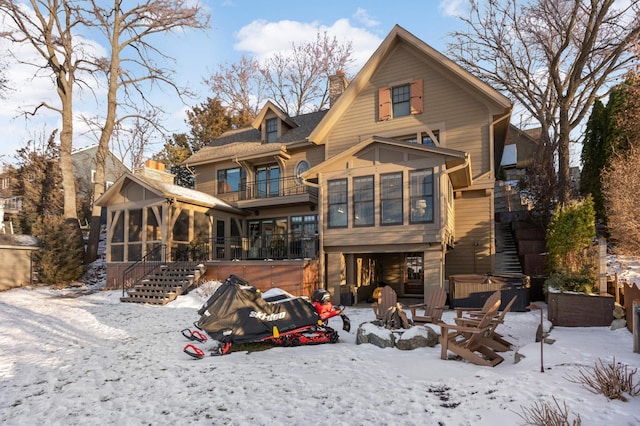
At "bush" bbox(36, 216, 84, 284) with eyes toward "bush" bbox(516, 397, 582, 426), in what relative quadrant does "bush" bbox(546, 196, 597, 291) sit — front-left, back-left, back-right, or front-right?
front-left

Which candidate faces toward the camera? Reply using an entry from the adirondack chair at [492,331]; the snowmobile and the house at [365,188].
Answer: the house

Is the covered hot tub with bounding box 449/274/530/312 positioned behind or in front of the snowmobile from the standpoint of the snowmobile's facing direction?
behind

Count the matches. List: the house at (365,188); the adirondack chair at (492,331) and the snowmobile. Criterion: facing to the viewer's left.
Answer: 2

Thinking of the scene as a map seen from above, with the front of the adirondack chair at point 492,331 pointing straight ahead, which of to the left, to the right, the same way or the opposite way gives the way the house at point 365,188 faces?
to the left

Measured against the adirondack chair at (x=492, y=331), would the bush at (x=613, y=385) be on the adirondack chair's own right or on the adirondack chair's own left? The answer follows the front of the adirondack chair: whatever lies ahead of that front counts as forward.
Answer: on the adirondack chair's own left

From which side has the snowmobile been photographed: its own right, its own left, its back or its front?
left

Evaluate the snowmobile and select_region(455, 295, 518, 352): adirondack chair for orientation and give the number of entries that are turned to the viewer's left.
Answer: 2

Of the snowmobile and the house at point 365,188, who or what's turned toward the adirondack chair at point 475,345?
the house

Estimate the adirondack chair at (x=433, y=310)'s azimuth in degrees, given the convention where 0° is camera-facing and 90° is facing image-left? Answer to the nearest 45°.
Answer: approximately 45°

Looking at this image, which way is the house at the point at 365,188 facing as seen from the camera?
toward the camera

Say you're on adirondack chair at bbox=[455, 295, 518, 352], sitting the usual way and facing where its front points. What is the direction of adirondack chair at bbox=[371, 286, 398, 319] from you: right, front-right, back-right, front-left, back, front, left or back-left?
front-right

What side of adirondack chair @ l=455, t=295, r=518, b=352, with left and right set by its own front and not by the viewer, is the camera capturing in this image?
left

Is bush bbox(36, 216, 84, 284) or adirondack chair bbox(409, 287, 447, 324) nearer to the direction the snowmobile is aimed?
the bush

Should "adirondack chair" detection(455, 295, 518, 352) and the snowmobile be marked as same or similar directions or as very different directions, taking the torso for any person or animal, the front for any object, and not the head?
same or similar directions

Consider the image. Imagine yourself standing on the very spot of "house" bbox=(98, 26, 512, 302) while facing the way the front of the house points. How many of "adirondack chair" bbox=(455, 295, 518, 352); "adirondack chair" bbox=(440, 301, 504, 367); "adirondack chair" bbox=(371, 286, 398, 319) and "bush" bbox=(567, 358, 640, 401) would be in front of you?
4

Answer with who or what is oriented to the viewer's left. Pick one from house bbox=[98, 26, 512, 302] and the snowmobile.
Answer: the snowmobile
